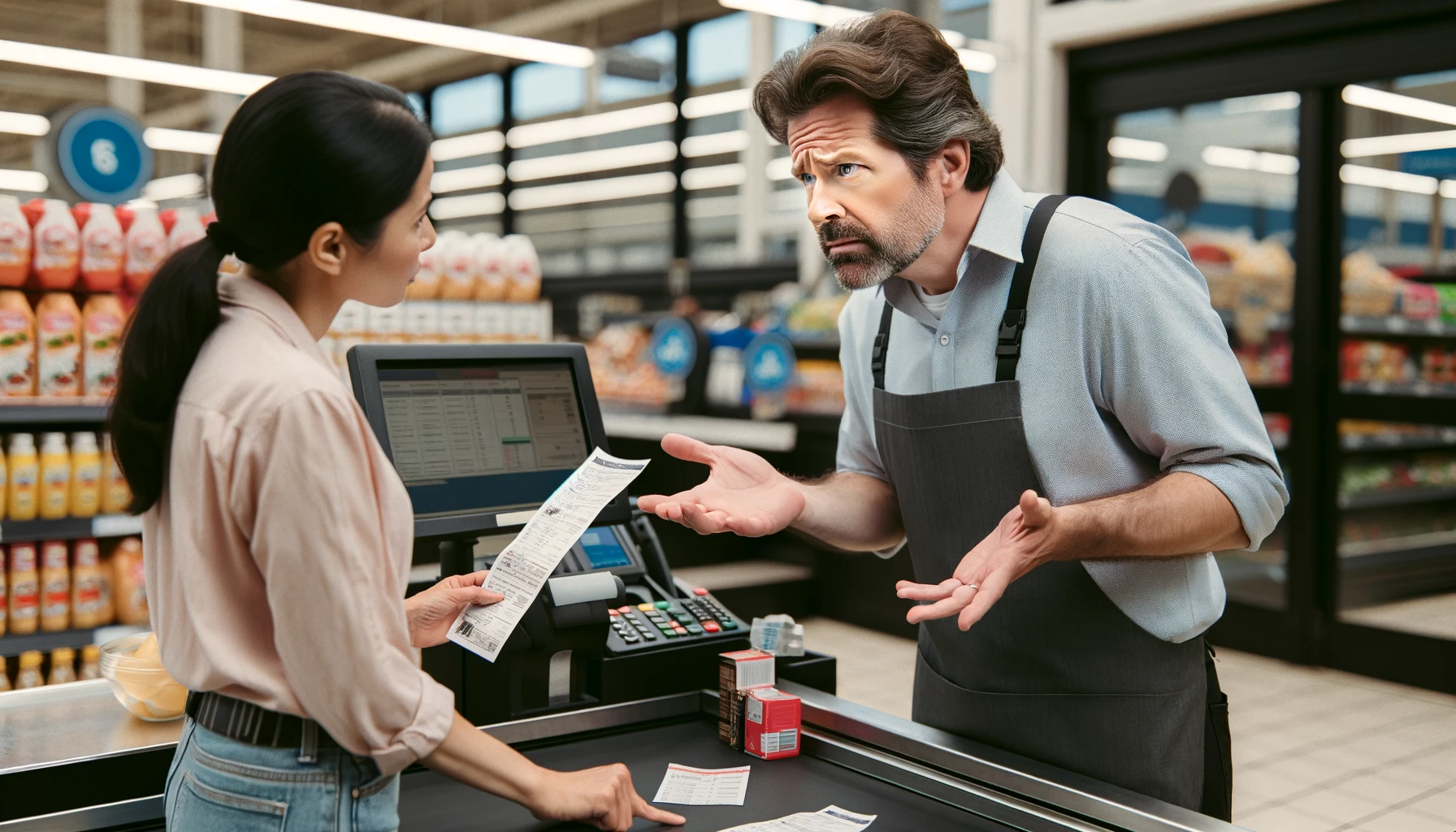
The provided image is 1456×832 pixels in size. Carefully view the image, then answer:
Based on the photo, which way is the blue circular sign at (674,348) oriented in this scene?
toward the camera

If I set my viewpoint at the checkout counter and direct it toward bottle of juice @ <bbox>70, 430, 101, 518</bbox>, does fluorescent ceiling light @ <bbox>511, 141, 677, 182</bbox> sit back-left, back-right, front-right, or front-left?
front-right

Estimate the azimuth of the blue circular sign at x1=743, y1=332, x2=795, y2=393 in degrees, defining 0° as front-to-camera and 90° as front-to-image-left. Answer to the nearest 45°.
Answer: approximately 0°

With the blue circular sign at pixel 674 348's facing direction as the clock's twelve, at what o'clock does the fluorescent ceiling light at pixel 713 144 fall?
The fluorescent ceiling light is roughly at 6 o'clock from the blue circular sign.

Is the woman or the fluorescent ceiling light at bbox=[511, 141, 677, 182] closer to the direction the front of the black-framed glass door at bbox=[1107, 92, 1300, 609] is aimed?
the woman

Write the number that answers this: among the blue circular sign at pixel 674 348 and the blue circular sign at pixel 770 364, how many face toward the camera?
2

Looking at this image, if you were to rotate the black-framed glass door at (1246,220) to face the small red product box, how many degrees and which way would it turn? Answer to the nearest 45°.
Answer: approximately 45° to its left

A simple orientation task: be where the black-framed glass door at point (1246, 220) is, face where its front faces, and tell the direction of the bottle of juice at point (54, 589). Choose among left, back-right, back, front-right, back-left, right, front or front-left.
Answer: front

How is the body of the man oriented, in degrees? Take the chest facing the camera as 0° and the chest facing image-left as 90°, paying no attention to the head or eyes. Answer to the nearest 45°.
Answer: approximately 45°

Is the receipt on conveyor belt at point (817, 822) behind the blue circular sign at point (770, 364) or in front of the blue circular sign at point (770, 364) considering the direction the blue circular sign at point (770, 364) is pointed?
in front
